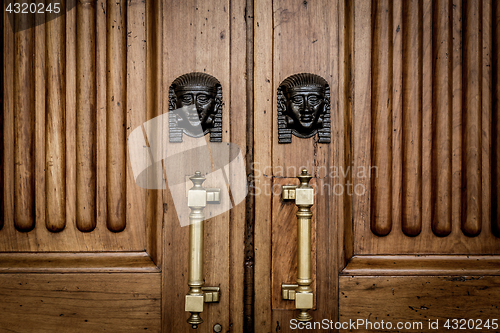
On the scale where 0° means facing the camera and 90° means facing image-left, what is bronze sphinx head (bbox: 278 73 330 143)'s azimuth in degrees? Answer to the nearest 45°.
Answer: approximately 0°

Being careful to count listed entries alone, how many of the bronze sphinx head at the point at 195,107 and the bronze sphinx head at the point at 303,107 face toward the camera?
2
